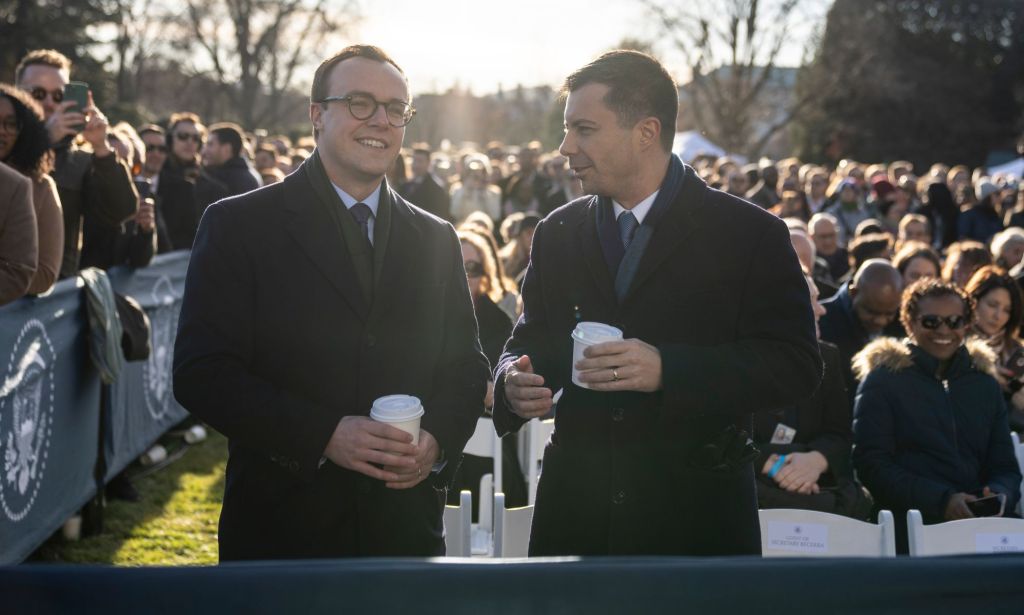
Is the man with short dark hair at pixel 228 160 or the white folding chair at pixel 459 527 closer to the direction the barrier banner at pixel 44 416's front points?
the white folding chair

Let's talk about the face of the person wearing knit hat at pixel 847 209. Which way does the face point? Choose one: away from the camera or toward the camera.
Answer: toward the camera

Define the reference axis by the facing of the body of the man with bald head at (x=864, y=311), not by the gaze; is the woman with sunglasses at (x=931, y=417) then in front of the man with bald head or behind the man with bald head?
in front

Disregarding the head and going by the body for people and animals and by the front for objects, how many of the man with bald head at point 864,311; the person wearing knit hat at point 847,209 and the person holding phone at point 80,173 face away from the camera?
0

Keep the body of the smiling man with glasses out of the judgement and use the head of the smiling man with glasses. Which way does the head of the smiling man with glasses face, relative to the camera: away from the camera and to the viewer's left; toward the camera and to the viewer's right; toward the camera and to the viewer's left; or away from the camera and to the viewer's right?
toward the camera and to the viewer's right

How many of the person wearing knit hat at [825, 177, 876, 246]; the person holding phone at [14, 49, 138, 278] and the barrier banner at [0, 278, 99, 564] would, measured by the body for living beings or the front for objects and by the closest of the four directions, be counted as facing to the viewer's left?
0

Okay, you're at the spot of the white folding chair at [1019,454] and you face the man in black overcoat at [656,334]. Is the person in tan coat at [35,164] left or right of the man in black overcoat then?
right

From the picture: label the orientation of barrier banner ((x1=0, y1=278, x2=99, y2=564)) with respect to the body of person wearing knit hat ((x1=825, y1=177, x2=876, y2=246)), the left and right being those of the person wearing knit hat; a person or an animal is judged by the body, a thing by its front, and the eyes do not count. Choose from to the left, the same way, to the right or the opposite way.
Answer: to the left

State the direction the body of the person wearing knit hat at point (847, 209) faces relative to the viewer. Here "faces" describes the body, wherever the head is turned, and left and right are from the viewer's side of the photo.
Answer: facing the viewer

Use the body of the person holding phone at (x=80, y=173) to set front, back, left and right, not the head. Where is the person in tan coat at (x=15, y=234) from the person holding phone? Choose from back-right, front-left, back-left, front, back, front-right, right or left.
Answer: front-right

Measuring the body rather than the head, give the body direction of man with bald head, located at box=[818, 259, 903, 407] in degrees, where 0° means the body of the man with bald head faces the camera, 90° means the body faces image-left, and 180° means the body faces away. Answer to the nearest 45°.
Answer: approximately 315°

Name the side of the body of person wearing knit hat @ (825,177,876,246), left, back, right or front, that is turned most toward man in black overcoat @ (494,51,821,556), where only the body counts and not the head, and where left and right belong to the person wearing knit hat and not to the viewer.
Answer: front

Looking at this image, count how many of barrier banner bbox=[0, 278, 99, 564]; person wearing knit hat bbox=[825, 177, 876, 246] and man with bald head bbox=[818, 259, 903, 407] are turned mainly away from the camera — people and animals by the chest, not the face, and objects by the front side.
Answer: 0

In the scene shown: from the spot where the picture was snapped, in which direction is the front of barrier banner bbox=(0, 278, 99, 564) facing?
facing the viewer and to the right of the viewer

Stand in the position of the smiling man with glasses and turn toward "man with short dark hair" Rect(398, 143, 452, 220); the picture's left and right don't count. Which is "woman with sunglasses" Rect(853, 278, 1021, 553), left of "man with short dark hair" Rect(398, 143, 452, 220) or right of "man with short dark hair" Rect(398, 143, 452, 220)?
right

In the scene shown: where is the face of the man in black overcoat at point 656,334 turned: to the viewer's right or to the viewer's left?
to the viewer's left
